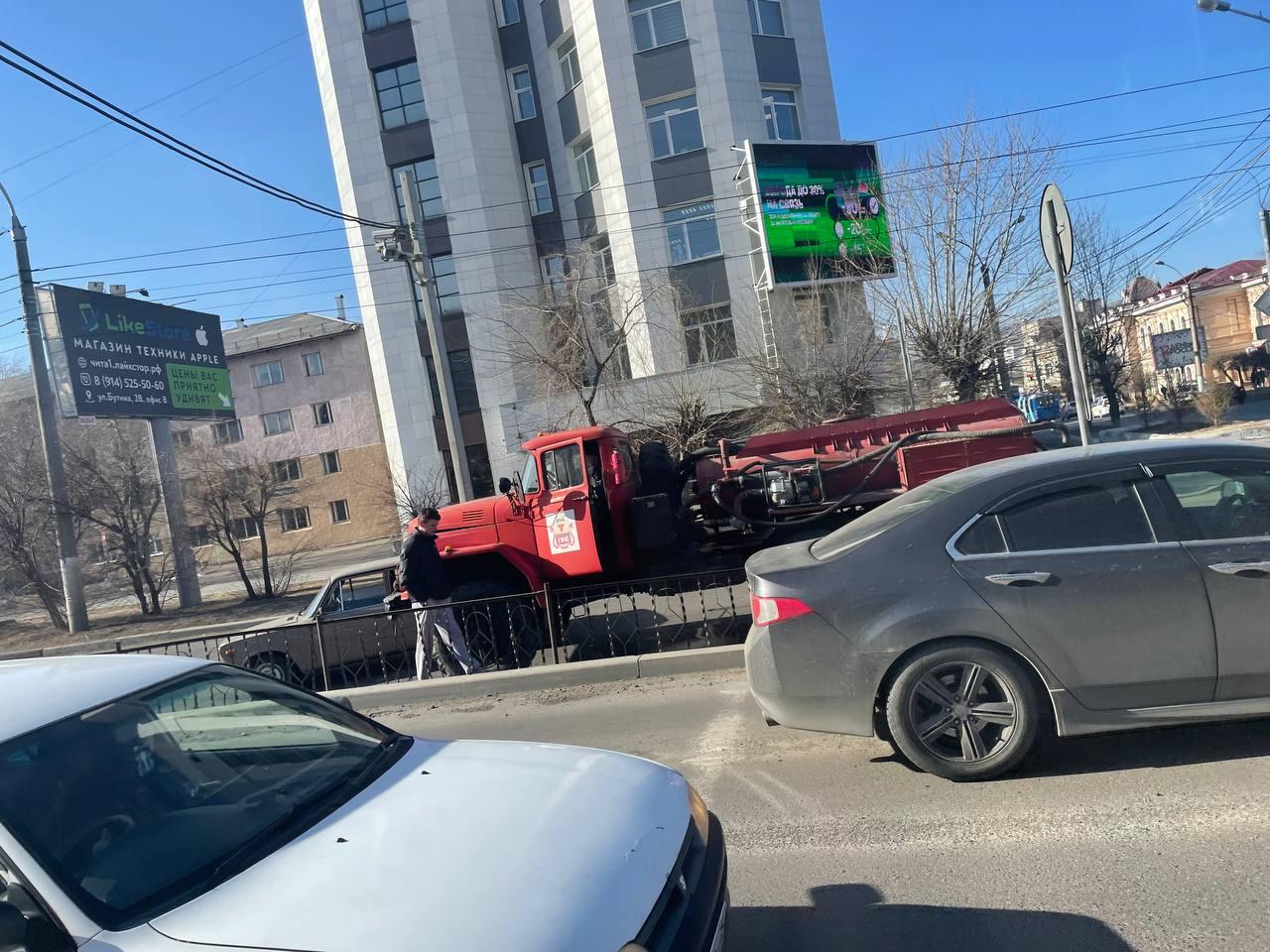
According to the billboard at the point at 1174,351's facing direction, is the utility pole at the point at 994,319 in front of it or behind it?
in front

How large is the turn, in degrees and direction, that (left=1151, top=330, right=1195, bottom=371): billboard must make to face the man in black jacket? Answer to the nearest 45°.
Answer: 0° — it already faces them

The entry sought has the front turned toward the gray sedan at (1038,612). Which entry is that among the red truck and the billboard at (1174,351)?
the billboard

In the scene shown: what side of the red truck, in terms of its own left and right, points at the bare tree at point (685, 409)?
right

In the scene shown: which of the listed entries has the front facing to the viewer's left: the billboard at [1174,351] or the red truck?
the red truck

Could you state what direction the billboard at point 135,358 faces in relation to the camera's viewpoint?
facing the viewer and to the right of the viewer

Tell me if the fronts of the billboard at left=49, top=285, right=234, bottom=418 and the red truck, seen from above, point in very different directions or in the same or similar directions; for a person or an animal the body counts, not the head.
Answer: very different directions

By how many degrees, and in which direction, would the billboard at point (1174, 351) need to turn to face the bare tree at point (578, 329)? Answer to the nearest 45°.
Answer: approximately 45° to its right

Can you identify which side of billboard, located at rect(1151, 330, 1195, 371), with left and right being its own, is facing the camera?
front

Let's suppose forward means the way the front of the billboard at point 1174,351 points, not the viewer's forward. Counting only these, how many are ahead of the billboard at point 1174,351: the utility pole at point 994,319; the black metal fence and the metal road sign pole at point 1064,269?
3

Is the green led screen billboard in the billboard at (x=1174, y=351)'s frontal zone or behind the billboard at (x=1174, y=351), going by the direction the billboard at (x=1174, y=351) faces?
frontal zone

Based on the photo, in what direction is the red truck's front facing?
to the viewer's left

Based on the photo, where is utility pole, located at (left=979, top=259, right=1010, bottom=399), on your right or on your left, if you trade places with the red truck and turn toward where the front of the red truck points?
on your right

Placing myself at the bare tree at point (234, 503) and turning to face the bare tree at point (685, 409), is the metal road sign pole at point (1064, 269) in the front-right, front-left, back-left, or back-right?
front-right

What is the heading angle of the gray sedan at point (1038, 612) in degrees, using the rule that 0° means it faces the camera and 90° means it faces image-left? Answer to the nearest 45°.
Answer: approximately 270°

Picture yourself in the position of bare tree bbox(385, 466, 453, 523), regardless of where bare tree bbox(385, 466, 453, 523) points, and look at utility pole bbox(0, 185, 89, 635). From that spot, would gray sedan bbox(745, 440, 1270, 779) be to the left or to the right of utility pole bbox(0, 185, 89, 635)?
left
